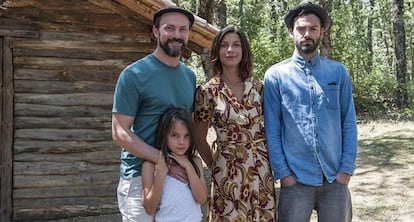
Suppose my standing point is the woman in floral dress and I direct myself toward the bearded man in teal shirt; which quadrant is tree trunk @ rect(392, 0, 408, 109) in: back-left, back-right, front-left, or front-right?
back-right

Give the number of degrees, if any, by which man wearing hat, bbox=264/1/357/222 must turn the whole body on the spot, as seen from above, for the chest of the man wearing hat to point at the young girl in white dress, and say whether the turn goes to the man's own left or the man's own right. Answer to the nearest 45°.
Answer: approximately 45° to the man's own right

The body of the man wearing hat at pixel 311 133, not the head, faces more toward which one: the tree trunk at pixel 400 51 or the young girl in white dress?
the young girl in white dress

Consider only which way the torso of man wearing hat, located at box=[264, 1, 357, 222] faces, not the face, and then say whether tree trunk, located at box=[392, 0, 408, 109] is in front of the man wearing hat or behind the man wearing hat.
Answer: behind

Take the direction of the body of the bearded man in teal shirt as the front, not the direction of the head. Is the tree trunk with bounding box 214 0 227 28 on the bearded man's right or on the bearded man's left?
on the bearded man's left

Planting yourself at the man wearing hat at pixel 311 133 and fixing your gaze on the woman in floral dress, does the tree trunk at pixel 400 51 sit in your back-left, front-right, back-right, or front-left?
back-right

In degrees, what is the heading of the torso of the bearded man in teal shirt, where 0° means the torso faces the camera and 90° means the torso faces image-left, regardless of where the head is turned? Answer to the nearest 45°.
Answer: approximately 315°

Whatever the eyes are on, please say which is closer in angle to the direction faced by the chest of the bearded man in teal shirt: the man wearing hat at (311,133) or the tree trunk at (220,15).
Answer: the man wearing hat

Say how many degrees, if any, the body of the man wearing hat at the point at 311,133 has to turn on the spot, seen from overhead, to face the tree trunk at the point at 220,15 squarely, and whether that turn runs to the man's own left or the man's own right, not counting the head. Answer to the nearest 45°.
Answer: approximately 180°

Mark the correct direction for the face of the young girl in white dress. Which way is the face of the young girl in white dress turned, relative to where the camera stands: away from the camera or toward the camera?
toward the camera

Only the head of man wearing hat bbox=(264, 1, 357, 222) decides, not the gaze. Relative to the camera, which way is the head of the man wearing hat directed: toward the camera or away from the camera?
toward the camera

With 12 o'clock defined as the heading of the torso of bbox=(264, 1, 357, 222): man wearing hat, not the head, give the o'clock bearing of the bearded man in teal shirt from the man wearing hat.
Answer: The bearded man in teal shirt is roughly at 2 o'clock from the man wearing hat.

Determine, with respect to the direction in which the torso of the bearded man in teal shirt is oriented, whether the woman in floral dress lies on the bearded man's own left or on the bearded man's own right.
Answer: on the bearded man's own left

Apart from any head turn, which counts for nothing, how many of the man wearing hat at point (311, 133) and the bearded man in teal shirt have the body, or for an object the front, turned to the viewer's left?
0

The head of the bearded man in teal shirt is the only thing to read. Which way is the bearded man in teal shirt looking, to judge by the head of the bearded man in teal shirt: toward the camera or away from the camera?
toward the camera

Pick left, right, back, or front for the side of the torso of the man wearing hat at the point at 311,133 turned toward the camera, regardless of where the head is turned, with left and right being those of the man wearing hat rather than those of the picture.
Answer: front
